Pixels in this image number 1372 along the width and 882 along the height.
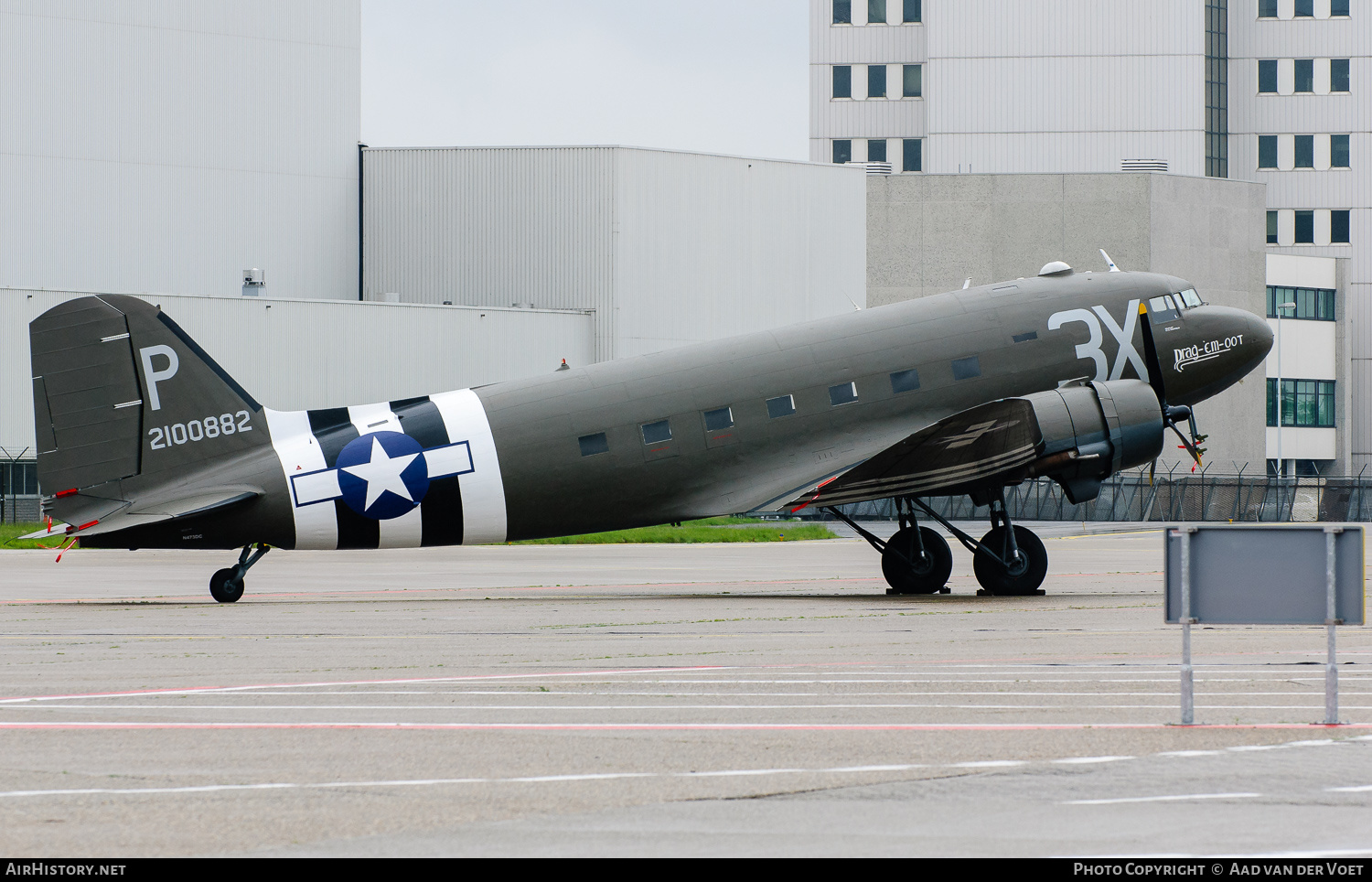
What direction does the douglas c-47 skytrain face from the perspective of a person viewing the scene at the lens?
facing to the right of the viewer
